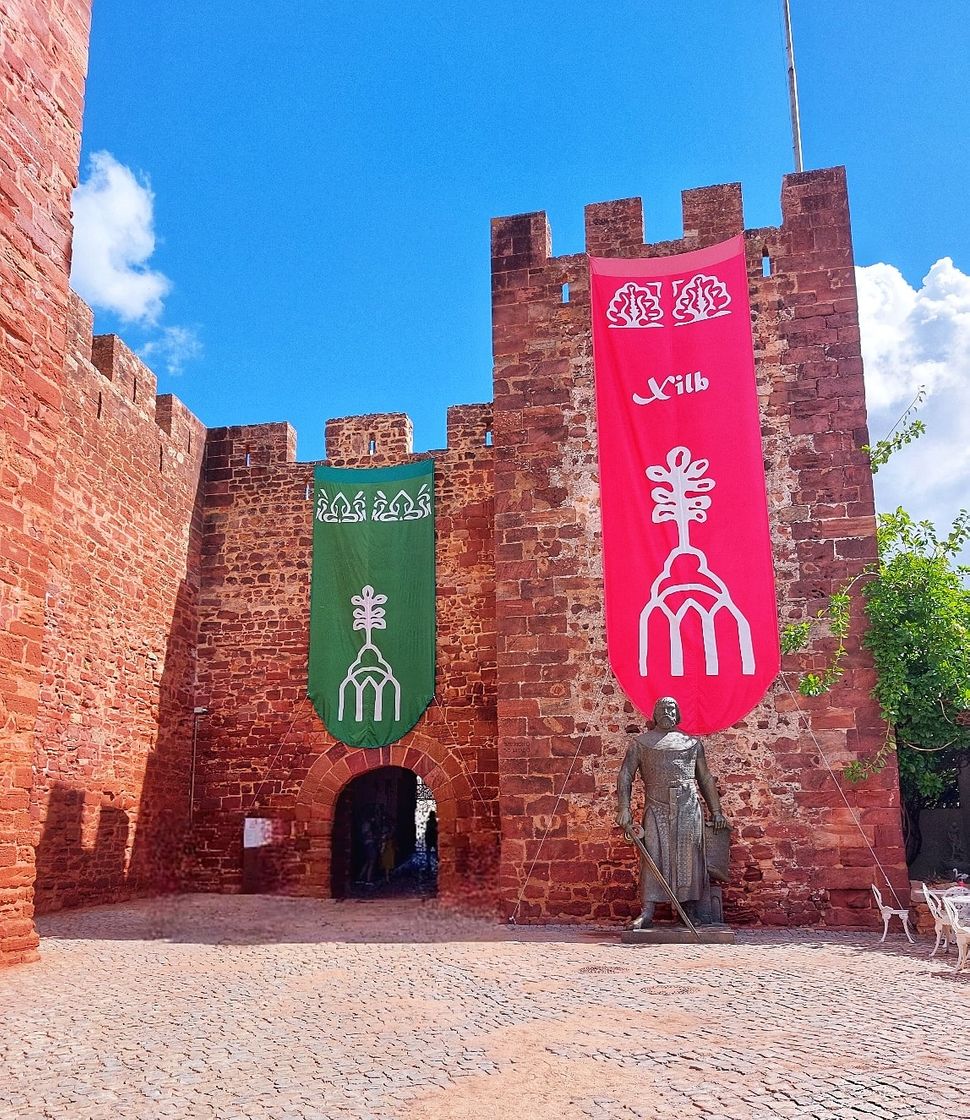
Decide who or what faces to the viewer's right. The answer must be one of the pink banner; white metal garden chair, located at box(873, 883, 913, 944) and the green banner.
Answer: the white metal garden chair

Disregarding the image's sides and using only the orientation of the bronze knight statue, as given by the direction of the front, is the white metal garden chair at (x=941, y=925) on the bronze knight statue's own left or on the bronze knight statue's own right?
on the bronze knight statue's own left

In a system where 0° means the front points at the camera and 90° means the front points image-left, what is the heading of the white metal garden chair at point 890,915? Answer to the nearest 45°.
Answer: approximately 270°

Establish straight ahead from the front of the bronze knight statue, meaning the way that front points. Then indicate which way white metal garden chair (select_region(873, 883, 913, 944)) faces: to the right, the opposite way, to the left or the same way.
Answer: to the left

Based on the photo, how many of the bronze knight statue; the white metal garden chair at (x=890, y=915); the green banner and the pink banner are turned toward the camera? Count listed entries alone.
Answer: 3

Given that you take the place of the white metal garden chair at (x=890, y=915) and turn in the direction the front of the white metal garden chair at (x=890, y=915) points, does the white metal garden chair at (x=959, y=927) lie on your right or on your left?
on your right

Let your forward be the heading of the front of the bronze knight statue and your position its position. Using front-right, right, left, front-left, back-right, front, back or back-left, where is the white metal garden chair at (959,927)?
front-left

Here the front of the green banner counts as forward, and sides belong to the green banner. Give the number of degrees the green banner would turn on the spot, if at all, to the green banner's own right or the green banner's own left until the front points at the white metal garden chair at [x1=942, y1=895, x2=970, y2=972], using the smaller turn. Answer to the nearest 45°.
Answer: approximately 45° to the green banner's own left
